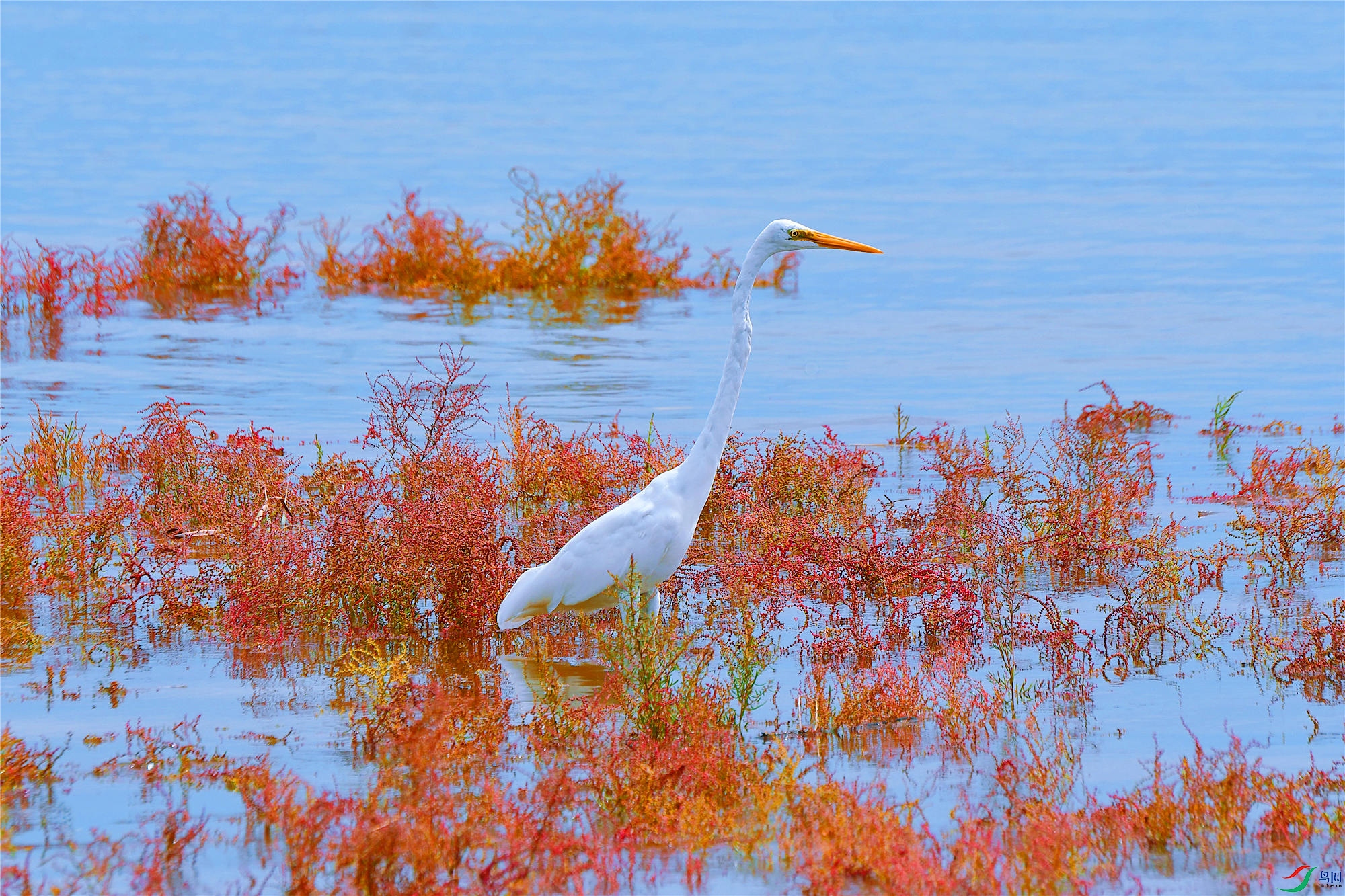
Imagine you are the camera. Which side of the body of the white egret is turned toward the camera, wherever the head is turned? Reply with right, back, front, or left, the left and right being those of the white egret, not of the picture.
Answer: right
